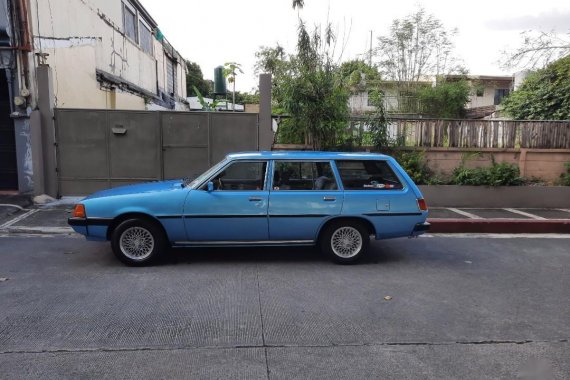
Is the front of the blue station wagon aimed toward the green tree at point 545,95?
no

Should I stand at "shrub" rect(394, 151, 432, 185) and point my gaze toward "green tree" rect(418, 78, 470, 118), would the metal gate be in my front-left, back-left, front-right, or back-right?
back-left

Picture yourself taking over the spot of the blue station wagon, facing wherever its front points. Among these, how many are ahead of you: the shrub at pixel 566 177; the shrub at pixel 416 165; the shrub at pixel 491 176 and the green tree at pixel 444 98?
0

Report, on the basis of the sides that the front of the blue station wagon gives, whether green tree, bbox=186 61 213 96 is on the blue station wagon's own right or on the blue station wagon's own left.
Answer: on the blue station wagon's own right

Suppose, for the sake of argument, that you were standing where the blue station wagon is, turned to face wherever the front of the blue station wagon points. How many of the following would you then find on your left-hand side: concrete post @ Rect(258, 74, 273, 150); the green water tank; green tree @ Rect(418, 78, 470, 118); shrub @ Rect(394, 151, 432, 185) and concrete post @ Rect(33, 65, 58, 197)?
0

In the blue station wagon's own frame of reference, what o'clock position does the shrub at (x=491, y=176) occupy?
The shrub is roughly at 5 o'clock from the blue station wagon.

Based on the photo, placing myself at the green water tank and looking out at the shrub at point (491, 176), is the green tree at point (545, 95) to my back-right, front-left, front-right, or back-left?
front-left

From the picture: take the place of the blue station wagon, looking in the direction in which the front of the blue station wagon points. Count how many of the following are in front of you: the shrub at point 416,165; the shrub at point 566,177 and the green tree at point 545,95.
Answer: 0

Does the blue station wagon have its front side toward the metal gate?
no

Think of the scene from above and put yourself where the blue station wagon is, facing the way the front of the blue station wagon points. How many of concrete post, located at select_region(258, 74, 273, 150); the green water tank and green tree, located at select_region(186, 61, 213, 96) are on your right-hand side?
3

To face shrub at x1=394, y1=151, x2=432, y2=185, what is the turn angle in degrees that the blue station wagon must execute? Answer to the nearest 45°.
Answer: approximately 135° to its right

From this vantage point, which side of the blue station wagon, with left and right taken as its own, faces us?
left

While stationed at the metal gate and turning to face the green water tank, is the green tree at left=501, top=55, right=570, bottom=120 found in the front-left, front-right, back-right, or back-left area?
front-right

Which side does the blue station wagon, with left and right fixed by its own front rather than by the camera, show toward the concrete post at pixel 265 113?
right

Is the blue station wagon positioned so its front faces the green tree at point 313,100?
no

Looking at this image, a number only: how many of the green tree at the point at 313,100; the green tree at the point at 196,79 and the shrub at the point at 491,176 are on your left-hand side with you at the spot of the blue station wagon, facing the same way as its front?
0

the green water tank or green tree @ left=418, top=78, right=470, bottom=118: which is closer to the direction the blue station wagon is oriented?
the green water tank

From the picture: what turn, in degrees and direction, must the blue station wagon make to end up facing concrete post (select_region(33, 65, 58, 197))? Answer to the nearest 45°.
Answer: approximately 45° to its right

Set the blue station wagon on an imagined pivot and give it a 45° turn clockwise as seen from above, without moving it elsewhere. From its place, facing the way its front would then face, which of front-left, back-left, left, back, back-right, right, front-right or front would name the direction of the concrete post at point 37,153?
front

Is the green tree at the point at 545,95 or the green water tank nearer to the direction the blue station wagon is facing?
the green water tank
